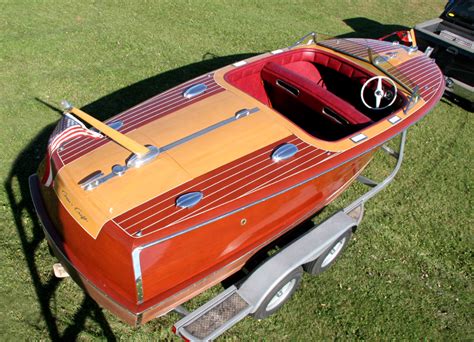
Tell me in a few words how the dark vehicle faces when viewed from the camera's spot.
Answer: facing away from the viewer and to the right of the viewer

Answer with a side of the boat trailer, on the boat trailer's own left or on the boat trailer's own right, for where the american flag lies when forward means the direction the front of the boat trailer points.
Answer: on the boat trailer's own left

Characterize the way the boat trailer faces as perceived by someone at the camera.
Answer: facing away from the viewer and to the right of the viewer

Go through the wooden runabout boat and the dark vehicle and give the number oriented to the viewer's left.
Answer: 0

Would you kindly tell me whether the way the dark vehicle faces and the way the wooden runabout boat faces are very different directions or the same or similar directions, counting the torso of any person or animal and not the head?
same or similar directions

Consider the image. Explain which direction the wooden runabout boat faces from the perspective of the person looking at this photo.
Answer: facing away from the viewer and to the right of the viewer

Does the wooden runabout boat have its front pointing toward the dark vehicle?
yes

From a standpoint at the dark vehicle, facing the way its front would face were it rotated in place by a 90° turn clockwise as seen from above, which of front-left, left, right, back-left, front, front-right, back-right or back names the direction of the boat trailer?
front-right
